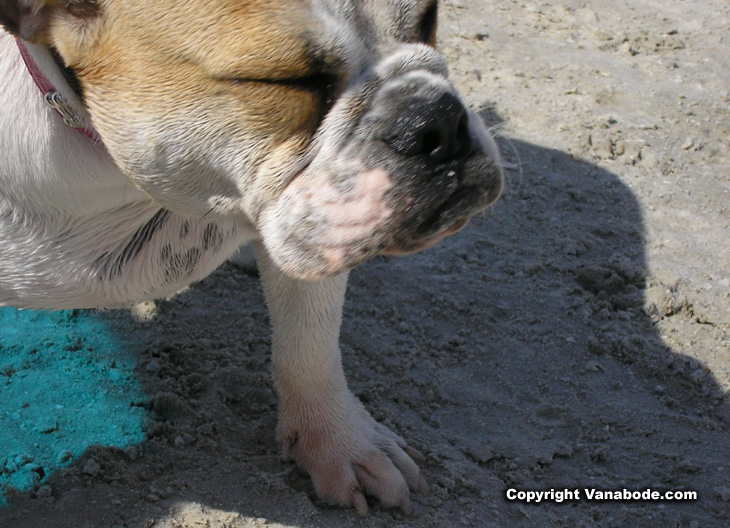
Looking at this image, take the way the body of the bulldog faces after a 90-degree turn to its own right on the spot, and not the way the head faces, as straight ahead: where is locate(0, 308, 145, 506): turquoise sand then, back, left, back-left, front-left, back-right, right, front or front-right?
right

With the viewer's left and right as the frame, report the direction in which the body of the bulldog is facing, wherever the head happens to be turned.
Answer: facing the viewer and to the right of the viewer
